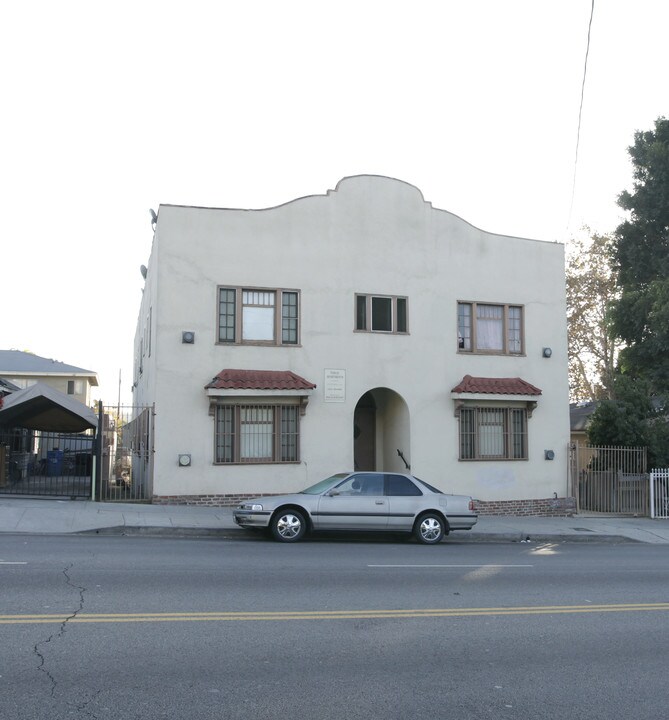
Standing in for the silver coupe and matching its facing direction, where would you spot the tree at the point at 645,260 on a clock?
The tree is roughly at 4 o'clock from the silver coupe.

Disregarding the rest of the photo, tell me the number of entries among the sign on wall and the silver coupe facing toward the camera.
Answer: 1

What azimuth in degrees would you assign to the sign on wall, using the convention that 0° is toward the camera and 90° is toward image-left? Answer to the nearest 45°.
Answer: approximately 0°

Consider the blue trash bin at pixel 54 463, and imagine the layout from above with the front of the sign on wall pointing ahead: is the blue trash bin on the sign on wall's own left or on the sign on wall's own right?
on the sign on wall's own right

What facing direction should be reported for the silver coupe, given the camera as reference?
facing to the left of the viewer

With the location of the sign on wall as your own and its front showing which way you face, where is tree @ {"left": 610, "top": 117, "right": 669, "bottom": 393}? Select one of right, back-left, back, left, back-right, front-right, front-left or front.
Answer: back-left

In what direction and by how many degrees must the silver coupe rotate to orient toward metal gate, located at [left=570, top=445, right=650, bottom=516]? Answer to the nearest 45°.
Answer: approximately 135° to its right

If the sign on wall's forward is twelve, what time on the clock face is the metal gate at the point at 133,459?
The metal gate is roughly at 3 o'clock from the sign on wall.

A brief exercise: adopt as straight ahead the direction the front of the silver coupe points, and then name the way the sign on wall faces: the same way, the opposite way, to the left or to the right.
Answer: to the left
